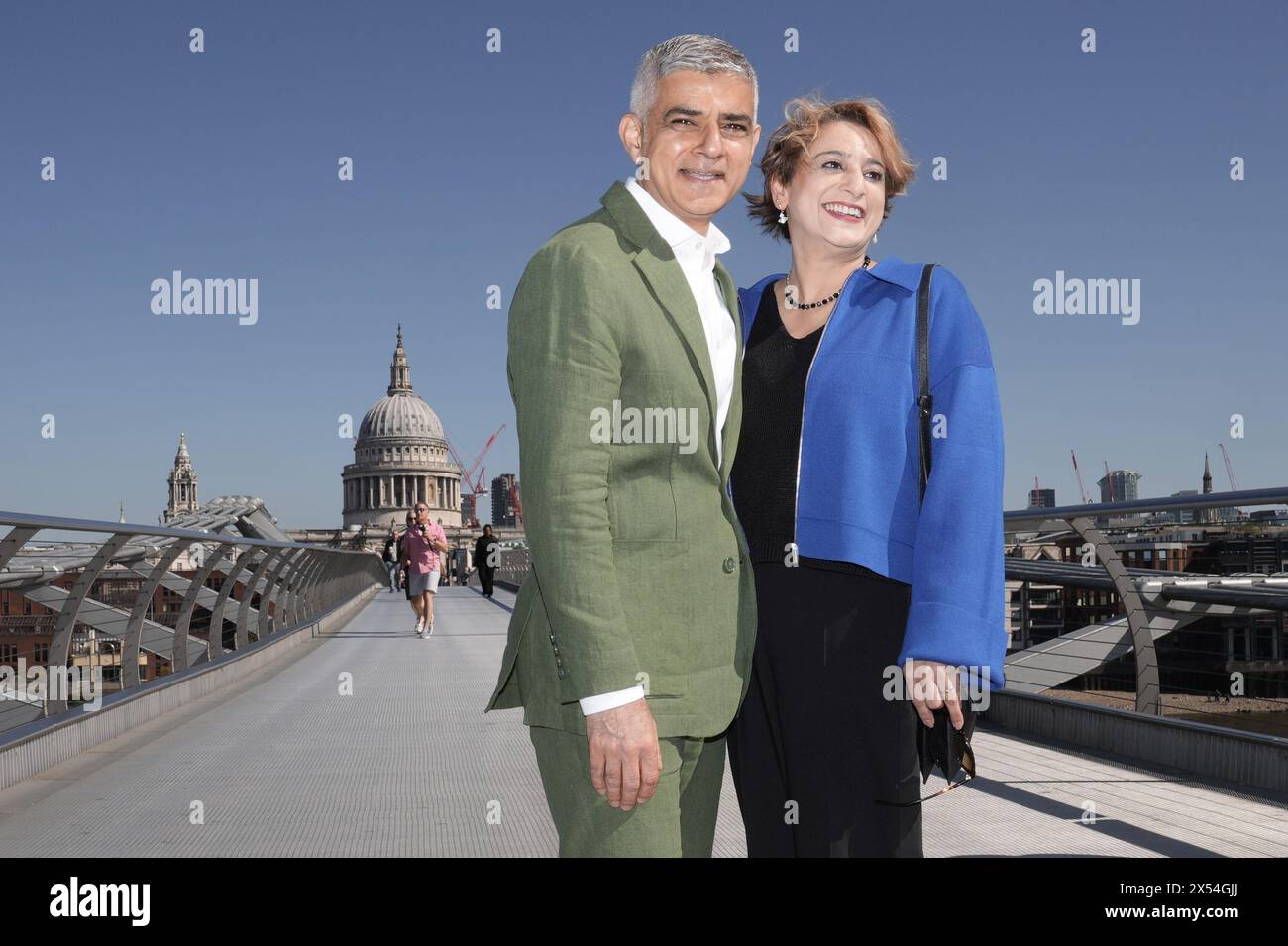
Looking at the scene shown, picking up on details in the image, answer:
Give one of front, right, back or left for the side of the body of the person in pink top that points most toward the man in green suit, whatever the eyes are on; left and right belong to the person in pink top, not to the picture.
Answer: front

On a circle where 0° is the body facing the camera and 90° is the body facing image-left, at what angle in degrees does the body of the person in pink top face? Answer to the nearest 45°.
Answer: approximately 0°

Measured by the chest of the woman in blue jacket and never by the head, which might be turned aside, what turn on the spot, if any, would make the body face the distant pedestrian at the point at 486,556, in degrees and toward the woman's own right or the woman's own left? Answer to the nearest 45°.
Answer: approximately 135° to the woman's own right

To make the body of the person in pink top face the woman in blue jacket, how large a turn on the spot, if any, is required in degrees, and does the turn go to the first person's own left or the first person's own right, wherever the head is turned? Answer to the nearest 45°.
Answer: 0° — they already face them

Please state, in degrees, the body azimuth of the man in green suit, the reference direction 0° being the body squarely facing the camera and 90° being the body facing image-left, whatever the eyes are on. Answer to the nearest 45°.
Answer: approximately 315°

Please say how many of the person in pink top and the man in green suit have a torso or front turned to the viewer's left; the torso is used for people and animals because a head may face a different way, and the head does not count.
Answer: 0

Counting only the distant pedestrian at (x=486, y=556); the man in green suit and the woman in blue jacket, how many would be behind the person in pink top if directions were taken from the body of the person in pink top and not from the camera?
1

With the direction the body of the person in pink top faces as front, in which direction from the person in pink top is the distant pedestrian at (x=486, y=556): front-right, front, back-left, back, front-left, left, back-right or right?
back
